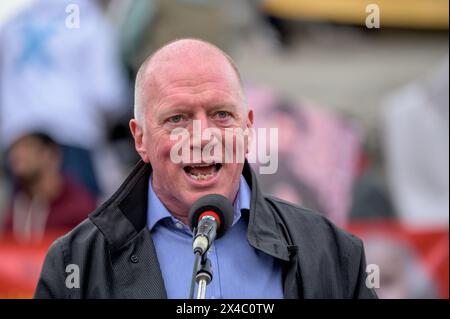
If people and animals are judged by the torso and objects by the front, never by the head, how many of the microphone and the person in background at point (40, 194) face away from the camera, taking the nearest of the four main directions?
1

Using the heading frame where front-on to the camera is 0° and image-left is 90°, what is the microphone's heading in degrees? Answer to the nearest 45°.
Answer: approximately 180°

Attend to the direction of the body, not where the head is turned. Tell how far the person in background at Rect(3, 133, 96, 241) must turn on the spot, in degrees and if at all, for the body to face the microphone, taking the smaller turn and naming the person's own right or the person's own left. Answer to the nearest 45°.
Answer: approximately 45° to the person's own left

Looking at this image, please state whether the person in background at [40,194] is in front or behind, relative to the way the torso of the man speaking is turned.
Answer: behind

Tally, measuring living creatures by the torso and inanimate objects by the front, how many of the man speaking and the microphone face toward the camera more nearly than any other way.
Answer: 1

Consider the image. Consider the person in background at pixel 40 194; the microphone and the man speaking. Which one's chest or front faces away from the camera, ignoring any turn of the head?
the microphone

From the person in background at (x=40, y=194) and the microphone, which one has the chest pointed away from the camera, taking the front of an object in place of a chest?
the microphone

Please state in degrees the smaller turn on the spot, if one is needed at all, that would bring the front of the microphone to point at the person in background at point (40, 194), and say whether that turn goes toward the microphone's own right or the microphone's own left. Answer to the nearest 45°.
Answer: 0° — it already faces them

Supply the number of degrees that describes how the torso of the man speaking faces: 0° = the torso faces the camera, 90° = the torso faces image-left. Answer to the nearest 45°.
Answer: approximately 0°
